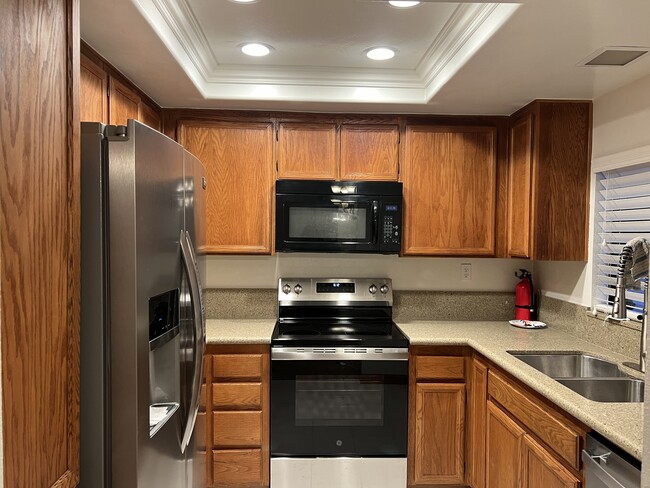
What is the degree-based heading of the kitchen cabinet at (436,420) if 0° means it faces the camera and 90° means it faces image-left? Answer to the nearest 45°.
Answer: approximately 0°

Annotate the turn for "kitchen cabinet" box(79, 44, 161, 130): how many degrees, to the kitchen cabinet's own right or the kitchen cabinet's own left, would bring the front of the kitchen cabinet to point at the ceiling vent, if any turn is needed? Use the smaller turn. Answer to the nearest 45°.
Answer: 0° — it already faces it

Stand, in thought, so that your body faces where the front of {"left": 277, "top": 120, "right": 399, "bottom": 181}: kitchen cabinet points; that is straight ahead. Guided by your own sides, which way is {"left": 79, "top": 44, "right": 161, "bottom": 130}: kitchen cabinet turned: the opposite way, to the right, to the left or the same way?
to the left

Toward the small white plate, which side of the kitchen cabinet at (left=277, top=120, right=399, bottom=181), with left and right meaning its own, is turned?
left

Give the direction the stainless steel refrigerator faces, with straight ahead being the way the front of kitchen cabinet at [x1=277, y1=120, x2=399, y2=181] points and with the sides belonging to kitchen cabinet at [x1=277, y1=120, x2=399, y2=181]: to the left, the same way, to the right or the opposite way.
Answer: to the left

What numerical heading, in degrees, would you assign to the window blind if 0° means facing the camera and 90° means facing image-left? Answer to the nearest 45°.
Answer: approximately 45°
